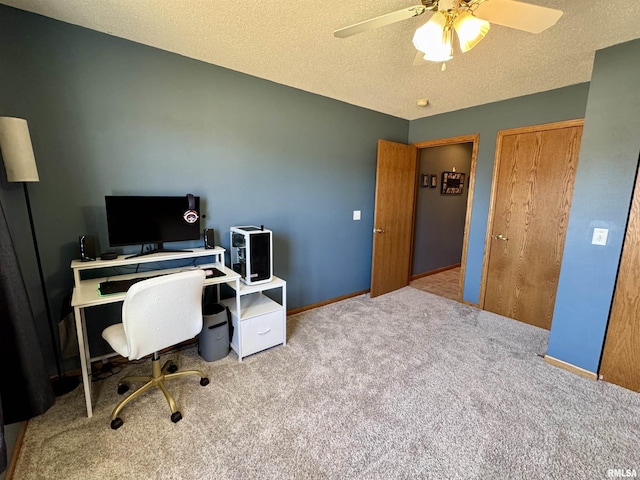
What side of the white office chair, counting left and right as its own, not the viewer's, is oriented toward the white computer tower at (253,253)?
right

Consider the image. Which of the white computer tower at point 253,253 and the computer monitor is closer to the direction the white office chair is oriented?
the computer monitor

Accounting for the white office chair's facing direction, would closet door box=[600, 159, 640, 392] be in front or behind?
behind

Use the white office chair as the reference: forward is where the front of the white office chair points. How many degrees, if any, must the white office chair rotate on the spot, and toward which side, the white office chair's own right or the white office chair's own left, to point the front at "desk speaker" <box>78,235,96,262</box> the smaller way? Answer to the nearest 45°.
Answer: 0° — it already faces it

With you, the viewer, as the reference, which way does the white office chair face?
facing away from the viewer and to the left of the viewer

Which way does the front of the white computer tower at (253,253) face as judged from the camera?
facing the viewer and to the right of the viewer

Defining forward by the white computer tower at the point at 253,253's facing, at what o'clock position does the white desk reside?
The white desk is roughly at 4 o'clock from the white computer tower.

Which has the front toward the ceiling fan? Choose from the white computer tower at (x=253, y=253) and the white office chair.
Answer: the white computer tower

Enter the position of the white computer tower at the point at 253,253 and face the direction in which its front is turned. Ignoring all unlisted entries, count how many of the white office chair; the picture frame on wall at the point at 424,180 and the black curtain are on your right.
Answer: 2

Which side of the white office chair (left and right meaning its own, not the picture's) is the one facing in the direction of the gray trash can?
right

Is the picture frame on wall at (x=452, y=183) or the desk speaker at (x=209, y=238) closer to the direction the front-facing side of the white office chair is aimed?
the desk speaker

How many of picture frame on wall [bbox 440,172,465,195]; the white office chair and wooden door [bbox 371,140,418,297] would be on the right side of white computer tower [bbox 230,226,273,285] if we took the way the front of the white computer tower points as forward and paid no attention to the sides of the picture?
1

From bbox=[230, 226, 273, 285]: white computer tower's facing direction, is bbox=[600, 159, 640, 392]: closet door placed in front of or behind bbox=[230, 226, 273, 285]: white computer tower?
in front

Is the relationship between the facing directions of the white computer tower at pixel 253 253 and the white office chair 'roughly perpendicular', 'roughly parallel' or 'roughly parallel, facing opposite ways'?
roughly parallel, facing opposite ways
